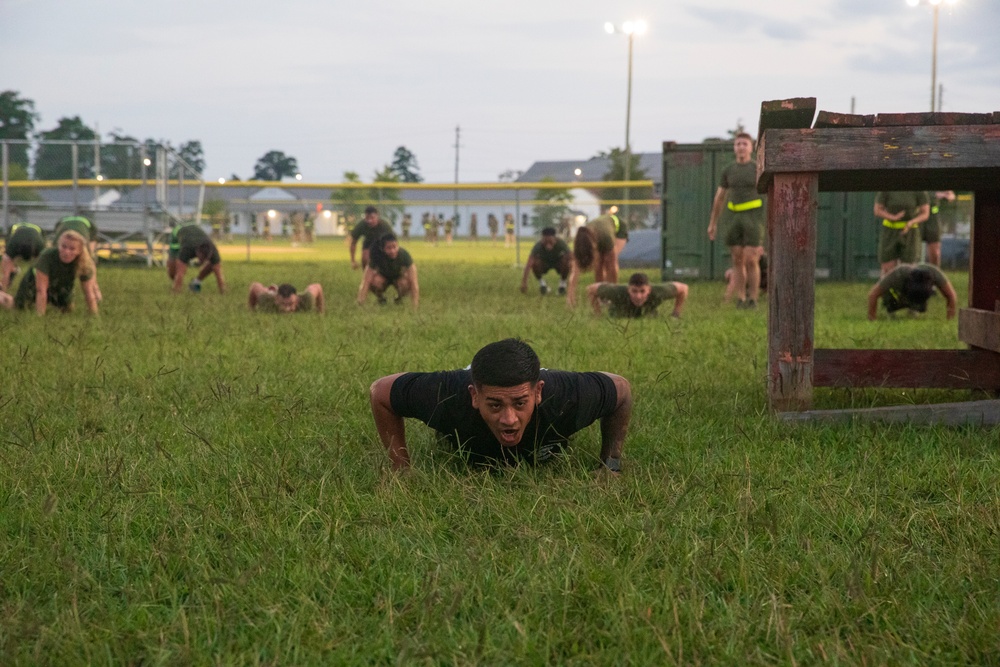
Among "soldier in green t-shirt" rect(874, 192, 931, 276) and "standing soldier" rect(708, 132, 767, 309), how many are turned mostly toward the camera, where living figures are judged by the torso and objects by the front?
2

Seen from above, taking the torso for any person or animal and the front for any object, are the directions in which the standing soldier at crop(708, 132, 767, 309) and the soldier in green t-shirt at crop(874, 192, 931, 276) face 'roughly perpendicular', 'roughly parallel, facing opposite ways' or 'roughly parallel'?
roughly parallel

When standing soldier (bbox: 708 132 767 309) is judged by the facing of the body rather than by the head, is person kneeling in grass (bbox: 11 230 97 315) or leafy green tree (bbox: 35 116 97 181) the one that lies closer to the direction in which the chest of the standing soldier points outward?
the person kneeling in grass

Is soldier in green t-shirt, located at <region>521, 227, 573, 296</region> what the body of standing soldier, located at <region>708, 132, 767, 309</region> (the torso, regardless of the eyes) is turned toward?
no

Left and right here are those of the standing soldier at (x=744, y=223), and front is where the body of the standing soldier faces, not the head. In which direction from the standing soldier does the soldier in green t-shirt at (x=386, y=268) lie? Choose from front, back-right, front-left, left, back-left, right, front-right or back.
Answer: right

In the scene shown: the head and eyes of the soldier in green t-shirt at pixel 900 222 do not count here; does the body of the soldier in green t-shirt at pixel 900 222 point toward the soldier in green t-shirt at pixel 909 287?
yes

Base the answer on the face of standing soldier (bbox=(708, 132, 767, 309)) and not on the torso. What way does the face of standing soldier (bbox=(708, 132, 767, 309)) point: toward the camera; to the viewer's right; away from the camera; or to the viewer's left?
toward the camera

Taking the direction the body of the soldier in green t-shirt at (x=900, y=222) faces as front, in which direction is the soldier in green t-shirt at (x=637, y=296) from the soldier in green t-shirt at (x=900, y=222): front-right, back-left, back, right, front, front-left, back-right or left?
front-right

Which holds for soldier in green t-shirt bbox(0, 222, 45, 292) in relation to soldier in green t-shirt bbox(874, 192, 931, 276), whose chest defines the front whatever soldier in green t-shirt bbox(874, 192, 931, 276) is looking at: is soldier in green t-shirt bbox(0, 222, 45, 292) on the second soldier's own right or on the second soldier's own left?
on the second soldier's own right

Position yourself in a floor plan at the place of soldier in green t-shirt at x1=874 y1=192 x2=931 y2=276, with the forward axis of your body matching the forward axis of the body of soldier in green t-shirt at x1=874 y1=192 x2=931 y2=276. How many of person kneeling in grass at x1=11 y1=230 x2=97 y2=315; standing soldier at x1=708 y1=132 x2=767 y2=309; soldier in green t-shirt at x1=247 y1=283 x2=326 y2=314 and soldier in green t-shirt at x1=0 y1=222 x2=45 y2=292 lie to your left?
0

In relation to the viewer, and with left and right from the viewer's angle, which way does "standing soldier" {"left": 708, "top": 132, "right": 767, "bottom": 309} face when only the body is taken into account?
facing the viewer

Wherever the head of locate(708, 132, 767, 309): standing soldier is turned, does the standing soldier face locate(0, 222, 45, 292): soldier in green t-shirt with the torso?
no

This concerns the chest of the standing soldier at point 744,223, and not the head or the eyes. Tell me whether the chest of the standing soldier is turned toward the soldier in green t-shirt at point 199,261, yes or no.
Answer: no
